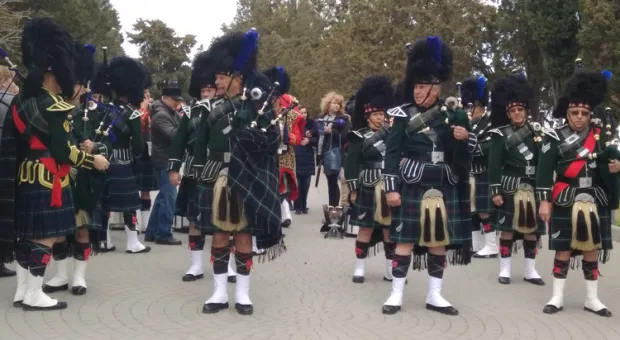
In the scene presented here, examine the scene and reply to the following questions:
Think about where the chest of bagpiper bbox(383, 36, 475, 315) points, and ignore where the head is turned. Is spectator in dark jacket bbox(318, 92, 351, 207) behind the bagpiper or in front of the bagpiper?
behind

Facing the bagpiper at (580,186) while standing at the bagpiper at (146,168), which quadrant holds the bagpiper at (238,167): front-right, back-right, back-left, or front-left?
front-right

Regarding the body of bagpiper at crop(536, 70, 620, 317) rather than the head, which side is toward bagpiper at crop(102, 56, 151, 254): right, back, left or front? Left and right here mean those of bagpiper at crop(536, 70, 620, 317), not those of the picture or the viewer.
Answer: right

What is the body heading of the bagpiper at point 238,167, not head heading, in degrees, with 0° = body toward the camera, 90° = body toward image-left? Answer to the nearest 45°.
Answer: approximately 45°

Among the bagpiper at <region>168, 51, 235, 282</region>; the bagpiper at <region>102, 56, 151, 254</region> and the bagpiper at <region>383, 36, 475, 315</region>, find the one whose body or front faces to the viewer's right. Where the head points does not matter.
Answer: the bagpiper at <region>102, 56, 151, 254</region>

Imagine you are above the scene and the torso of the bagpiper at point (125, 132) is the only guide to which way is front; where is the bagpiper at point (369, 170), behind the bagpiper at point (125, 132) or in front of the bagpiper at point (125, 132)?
in front

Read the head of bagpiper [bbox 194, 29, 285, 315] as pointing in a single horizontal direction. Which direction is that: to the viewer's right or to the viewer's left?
to the viewer's left

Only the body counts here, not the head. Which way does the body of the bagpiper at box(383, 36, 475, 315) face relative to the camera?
toward the camera

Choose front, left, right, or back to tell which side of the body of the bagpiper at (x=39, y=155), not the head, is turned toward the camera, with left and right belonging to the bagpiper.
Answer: right

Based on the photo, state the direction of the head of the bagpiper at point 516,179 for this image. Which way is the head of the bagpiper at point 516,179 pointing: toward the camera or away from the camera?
toward the camera

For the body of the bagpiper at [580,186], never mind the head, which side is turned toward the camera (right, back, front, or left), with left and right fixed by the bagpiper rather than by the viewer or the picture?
front

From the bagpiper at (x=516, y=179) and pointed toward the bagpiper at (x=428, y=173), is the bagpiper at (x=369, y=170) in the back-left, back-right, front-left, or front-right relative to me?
front-right

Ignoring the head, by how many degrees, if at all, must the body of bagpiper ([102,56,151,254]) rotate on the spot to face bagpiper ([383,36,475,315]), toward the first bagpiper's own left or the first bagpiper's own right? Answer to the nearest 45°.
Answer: approximately 45° to the first bagpiper's own right
